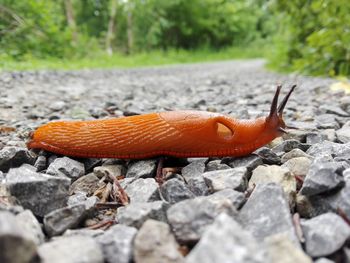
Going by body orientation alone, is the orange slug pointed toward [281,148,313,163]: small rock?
yes

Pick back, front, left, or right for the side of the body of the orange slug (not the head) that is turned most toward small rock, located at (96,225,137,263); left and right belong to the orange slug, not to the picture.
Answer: right

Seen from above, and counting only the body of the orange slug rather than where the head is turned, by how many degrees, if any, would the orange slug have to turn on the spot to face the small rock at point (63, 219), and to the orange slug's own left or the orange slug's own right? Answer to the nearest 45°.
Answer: approximately 135° to the orange slug's own right

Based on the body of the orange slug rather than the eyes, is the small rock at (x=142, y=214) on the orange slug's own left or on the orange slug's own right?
on the orange slug's own right

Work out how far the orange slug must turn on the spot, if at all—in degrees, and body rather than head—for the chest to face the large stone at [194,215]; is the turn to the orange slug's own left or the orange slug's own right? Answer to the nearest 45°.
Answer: approximately 90° to the orange slug's own right

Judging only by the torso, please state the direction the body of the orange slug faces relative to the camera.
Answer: to the viewer's right

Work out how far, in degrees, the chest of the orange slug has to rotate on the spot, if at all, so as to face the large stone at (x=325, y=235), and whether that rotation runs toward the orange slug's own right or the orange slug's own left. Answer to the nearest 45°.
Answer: approximately 45° to the orange slug's own right

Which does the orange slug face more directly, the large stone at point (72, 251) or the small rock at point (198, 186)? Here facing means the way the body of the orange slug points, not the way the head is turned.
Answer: the small rock

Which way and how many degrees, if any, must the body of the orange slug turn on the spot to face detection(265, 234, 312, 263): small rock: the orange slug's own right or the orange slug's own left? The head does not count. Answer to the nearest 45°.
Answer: approximately 90° to the orange slug's own right

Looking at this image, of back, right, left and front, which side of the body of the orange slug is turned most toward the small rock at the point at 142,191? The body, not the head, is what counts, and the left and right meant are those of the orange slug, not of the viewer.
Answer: right

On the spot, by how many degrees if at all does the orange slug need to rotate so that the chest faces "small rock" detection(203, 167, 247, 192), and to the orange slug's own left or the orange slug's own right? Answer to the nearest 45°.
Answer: approximately 45° to the orange slug's own right
